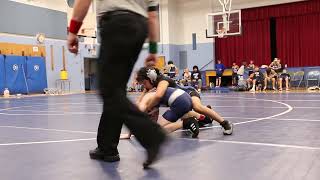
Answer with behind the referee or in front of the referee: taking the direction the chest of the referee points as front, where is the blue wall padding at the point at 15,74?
in front

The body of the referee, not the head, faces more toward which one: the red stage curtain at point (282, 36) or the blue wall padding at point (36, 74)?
the blue wall padding

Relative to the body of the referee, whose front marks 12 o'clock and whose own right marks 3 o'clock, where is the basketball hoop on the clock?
The basketball hoop is roughly at 2 o'clock from the referee.

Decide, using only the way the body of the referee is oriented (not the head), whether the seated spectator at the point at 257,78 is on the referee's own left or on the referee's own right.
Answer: on the referee's own right

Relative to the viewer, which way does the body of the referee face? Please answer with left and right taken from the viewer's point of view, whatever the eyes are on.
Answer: facing away from the viewer and to the left of the viewer

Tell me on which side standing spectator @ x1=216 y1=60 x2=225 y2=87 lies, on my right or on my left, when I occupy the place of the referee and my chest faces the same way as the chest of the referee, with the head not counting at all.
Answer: on my right

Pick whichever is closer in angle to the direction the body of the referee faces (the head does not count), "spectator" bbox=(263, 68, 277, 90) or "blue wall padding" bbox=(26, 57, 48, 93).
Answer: the blue wall padding

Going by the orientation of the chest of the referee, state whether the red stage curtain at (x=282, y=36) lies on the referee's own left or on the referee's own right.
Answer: on the referee's own right

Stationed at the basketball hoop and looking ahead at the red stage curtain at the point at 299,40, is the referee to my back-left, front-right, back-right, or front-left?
back-right

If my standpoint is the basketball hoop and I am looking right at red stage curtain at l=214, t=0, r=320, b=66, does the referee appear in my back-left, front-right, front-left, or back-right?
back-right
